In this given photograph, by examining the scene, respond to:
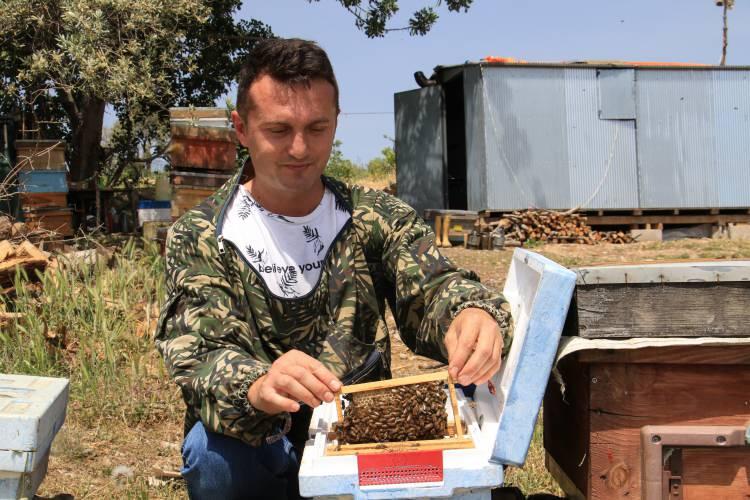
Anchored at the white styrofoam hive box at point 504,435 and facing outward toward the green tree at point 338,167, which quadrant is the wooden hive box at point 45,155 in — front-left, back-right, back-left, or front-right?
front-left

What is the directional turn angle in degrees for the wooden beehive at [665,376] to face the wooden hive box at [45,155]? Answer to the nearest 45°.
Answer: approximately 135° to its right

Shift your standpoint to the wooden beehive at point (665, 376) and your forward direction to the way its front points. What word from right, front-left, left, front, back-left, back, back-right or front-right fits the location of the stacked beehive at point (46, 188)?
back-right

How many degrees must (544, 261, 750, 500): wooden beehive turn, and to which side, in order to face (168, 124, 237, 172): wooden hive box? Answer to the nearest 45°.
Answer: approximately 135° to its right

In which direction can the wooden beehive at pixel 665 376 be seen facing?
toward the camera

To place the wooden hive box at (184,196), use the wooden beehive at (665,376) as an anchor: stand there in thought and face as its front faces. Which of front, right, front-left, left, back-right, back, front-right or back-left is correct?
back-right

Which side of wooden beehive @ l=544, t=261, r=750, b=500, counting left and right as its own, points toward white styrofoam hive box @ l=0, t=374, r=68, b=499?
right
